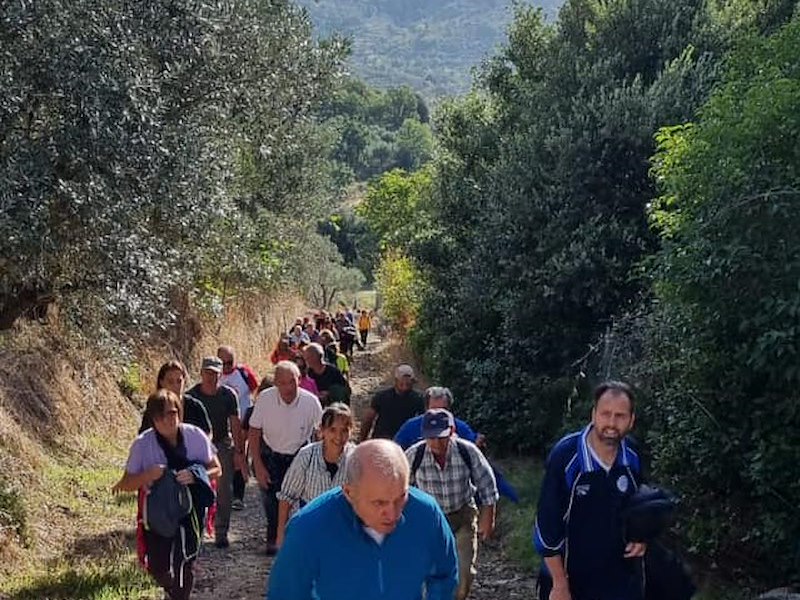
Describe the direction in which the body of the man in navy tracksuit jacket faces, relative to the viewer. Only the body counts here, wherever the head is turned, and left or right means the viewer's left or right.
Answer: facing the viewer and to the right of the viewer

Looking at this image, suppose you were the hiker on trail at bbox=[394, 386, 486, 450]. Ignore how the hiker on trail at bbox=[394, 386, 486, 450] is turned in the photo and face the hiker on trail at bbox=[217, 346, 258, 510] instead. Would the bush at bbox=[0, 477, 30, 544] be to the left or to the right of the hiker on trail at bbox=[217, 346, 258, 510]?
left

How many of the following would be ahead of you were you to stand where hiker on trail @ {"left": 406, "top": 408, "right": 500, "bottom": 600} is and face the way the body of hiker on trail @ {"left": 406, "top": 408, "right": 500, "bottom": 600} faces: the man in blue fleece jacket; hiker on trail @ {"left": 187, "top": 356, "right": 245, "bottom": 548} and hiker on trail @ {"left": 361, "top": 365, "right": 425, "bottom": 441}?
1

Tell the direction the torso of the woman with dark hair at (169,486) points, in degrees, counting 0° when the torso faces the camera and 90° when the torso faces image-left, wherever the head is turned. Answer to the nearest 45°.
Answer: approximately 0°

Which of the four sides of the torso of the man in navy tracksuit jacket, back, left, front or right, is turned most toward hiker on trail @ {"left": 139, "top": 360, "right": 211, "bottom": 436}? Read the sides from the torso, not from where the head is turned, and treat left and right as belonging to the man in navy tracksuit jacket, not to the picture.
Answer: back

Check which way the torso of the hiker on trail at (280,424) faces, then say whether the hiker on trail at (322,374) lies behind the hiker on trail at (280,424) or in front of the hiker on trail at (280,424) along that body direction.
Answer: behind

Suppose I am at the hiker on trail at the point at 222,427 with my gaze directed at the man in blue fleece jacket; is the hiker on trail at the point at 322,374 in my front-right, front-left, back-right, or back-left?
back-left

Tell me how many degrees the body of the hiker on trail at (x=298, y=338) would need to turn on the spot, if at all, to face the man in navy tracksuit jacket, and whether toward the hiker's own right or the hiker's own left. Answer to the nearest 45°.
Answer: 0° — they already face them

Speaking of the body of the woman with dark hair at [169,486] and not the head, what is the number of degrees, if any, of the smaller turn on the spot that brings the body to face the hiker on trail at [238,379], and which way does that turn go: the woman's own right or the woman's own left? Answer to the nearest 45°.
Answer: approximately 180°

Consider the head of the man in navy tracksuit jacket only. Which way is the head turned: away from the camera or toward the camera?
toward the camera

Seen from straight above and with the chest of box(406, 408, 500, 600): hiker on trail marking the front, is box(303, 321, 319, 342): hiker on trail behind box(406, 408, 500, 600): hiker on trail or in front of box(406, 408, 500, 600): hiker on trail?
behind

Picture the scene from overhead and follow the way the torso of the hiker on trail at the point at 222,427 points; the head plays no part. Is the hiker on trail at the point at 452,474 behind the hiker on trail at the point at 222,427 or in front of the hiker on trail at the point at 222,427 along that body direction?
in front

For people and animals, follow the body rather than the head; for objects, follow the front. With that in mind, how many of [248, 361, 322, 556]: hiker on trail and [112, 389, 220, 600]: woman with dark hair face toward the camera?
2

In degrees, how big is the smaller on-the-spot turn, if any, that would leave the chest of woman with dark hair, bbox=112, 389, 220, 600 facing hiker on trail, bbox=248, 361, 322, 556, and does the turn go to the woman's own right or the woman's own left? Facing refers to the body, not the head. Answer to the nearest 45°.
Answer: approximately 135° to the woman's own left

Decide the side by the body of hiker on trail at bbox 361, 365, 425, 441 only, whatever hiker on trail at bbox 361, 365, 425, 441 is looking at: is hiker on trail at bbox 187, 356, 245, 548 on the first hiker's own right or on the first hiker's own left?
on the first hiker's own right

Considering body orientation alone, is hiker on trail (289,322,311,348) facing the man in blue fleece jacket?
yes

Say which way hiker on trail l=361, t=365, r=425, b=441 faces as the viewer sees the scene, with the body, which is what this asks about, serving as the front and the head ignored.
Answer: toward the camera

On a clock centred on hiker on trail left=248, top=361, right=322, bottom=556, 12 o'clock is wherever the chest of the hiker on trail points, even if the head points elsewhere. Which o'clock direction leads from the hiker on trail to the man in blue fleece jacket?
The man in blue fleece jacket is roughly at 12 o'clock from the hiker on trail.

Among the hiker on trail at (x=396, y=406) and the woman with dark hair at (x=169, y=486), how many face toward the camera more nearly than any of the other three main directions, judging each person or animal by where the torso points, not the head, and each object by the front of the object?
2

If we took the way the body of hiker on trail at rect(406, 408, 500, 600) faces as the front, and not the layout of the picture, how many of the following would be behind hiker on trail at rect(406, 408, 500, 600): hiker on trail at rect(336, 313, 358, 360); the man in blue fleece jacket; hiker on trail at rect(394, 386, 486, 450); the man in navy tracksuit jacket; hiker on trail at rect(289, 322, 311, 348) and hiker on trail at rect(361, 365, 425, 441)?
4

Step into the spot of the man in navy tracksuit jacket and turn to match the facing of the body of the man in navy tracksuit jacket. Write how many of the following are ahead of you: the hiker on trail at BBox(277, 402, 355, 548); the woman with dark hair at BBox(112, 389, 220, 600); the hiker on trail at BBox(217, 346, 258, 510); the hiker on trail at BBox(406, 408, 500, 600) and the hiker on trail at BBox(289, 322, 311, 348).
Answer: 0
